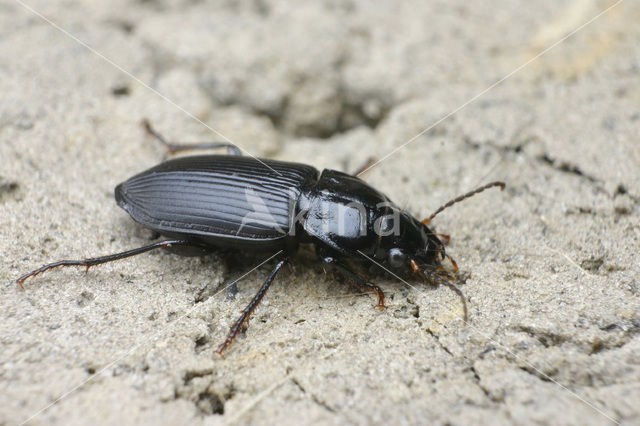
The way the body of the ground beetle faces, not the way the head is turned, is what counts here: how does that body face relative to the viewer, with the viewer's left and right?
facing the viewer and to the right of the viewer
